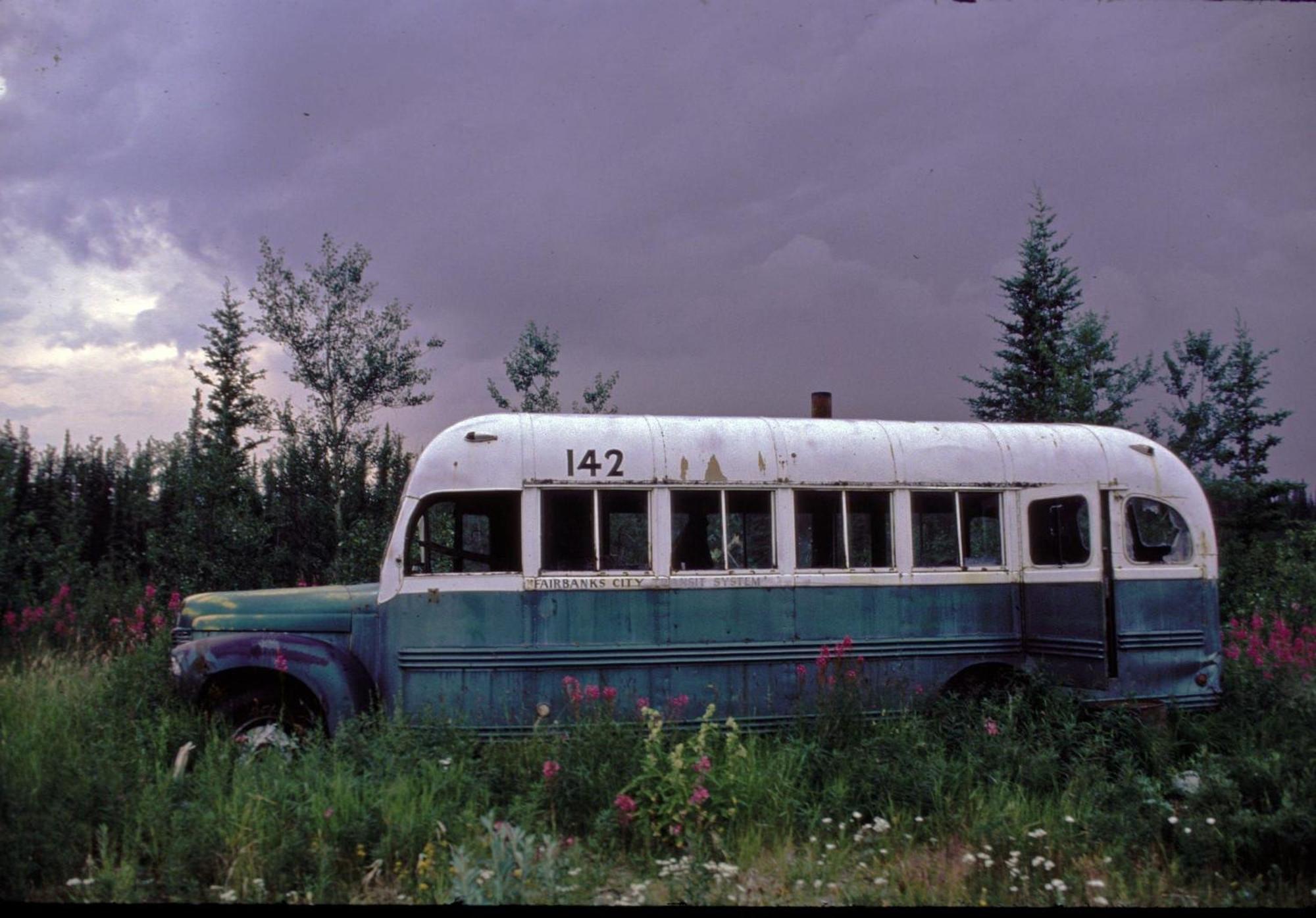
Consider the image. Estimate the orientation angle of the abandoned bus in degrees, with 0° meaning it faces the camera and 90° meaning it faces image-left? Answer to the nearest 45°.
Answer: approximately 90°
